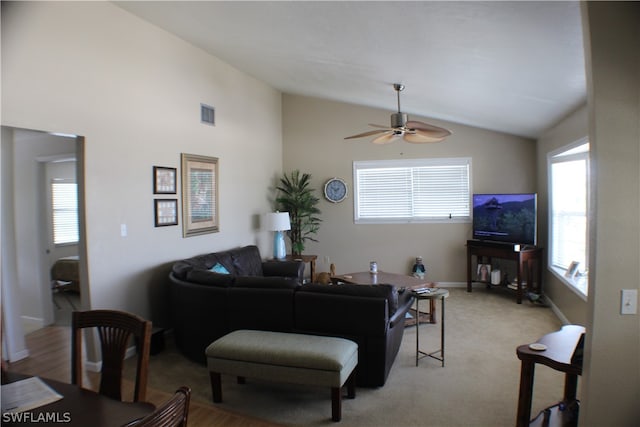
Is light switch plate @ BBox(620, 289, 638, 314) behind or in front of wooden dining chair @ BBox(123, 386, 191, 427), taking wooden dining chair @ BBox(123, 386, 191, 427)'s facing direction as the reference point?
behind

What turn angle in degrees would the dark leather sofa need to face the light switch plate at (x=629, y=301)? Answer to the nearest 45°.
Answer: approximately 90° to its right

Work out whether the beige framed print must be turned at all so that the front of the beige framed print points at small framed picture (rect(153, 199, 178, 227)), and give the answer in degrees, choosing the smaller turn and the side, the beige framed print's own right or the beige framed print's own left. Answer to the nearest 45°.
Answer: approximately 90° to the beige framed print's own right

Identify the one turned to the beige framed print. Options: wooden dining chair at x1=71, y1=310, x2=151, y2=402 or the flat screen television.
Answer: the flat screen television

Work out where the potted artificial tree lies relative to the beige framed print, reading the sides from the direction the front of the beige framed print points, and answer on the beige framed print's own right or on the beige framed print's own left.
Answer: on the beige framed print's own left

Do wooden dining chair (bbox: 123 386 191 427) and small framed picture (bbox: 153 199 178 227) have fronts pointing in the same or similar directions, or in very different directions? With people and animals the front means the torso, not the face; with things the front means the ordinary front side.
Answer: very different directions

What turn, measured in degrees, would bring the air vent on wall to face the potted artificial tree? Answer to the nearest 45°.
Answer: approximately 90° to its left

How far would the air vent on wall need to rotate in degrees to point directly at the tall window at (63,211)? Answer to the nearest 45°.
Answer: approximately 180°

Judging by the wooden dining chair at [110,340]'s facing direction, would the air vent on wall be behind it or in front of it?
behind

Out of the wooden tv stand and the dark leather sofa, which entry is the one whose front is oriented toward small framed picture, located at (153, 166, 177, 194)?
the wooden tv stand

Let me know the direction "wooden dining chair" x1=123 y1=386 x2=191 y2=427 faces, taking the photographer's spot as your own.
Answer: facing away from the viewer and to the left of the viewer

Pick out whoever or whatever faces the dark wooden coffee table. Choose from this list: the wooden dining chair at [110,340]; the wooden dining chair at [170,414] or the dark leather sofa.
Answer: the dark leather sofa

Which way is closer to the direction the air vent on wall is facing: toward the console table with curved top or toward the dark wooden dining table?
the console table with curved top
